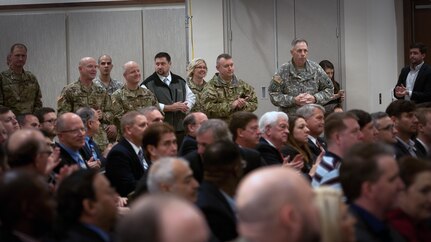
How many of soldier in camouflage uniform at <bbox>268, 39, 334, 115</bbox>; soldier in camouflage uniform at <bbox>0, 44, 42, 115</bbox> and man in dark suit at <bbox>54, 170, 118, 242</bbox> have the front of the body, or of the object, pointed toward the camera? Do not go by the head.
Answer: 2

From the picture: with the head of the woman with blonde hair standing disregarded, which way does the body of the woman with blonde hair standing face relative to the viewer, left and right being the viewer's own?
facing the viewer and to the right of the viewer

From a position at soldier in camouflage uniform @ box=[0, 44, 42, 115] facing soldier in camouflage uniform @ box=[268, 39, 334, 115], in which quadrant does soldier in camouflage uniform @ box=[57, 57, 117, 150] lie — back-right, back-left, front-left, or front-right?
front-right

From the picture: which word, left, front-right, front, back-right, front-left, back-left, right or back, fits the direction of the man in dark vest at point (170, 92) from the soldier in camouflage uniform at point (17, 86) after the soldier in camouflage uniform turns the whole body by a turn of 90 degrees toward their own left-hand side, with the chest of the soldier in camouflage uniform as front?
front

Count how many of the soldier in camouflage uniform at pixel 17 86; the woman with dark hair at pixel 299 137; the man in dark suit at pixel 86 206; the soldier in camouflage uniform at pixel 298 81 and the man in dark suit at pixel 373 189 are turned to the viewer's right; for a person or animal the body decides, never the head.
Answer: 3

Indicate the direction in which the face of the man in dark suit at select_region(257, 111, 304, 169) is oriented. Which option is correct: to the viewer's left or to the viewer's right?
to the viewer's right

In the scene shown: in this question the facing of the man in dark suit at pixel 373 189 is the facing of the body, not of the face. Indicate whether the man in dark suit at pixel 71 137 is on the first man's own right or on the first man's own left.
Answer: on the first man's own left

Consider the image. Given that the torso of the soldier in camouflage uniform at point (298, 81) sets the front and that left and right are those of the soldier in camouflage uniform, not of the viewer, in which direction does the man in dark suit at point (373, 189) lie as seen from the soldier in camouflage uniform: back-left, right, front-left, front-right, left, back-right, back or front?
front

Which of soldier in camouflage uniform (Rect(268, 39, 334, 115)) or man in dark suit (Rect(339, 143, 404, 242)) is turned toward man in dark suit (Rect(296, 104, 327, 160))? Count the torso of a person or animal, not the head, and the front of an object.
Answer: the soldier in camouflage uniform

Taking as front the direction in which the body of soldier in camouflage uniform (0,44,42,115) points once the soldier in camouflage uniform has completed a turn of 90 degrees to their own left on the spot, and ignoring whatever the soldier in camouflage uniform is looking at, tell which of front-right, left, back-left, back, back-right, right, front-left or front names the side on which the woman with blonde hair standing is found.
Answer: front

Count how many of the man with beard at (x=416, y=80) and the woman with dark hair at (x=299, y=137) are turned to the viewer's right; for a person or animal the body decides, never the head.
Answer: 1

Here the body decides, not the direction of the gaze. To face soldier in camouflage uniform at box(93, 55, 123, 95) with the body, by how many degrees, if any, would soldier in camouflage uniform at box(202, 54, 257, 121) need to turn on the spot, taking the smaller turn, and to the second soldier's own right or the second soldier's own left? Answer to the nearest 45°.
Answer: approximately 135° to the second soldier's own right

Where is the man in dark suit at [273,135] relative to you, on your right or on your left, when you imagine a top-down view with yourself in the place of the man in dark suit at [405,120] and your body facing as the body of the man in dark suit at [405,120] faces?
on your right

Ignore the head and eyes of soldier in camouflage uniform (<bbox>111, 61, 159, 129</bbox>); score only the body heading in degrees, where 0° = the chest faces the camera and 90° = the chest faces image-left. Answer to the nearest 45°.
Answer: approximately 315°
